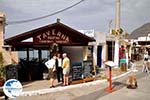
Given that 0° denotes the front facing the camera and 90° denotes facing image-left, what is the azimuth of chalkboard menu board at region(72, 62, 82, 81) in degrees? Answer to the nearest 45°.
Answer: approximately 0°

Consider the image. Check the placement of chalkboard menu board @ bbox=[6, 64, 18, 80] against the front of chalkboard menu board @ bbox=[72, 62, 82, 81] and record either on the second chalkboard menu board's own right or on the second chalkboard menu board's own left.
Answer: on the second chalkboard menu board's own right

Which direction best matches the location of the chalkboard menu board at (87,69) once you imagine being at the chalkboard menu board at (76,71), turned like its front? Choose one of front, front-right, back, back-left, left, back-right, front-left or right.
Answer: back-left

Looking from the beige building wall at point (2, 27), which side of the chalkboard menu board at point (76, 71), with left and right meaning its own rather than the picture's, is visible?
right

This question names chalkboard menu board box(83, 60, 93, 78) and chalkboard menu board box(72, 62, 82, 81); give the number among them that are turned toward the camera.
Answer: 2

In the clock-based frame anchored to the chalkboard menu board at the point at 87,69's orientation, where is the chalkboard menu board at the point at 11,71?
the chalkboard menu board at the point at 11,71 is roughly at 2 o'clock from the chalkboard menu board at the point at 87,69.

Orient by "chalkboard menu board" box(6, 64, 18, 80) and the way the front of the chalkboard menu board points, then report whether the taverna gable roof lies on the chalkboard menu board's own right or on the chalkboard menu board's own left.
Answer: on the chalkboard menu board's own left
